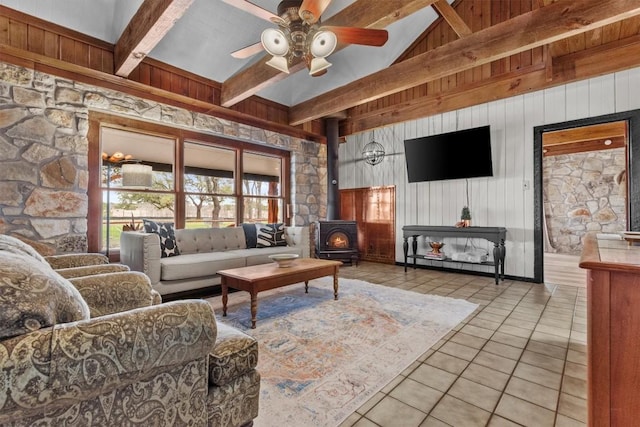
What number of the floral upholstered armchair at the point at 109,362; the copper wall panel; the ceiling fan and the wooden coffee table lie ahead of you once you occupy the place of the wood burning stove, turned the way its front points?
3

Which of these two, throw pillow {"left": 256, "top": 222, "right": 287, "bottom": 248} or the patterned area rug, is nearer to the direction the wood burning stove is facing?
the patterned area rug

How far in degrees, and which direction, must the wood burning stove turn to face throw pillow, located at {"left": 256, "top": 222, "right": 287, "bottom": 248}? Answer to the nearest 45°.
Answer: approximately 45° to its right

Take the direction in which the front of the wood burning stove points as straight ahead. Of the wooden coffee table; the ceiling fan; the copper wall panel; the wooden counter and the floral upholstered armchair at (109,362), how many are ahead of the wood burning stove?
4

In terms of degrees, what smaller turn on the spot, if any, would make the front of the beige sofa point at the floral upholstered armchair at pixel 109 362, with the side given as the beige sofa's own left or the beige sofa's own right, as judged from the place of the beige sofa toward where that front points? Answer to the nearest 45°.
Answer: approximately 45° to the beige sofa's own right

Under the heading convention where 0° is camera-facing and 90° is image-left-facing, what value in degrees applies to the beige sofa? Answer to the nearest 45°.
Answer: approximately 315°

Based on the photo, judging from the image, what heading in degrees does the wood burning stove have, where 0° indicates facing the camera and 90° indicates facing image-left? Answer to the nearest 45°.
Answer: approximately 0°
